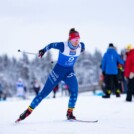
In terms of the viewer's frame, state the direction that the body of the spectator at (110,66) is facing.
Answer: away from the camera

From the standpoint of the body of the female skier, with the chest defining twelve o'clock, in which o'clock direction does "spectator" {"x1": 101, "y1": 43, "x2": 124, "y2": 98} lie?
The spectator is roughly at 8 o'clock from the female skier.

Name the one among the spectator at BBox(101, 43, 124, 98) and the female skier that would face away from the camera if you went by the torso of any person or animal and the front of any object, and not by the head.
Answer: the spectator

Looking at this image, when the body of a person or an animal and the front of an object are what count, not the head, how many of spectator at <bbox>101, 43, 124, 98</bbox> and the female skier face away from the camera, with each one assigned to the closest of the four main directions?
1
